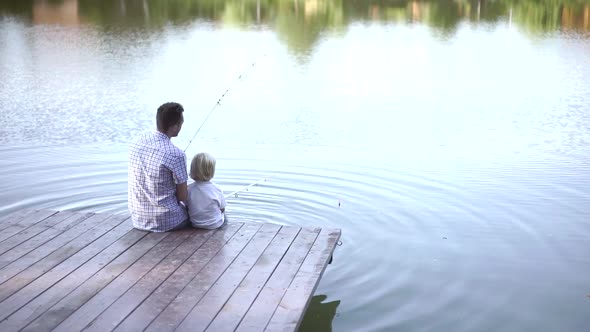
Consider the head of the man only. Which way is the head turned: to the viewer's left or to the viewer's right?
to the viewer's right

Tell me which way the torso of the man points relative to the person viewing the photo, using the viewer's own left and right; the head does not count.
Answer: facing away from the viewer and to the right of the viewer
